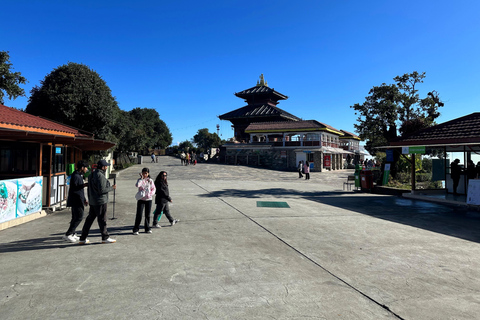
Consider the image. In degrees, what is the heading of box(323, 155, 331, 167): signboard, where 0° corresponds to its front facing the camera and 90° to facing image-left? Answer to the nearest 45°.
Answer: approximately 0°

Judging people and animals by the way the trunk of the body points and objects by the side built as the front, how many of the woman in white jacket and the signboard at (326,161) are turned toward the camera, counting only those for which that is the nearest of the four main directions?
2

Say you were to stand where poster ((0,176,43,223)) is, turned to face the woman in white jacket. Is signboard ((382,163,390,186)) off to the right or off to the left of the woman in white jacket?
left
